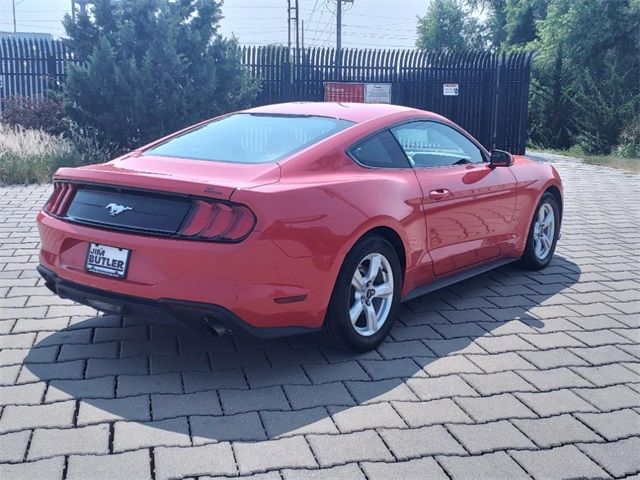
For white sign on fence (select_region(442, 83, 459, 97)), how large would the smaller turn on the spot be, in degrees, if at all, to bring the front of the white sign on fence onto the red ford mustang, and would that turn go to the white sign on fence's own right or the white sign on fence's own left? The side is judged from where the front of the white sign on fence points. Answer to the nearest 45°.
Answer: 0° — it already faces it

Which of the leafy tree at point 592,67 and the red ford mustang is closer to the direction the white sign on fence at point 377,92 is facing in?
the red ford mustang

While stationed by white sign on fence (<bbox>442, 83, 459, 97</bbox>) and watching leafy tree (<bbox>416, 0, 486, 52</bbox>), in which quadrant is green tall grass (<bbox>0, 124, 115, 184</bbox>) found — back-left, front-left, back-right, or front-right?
back-left

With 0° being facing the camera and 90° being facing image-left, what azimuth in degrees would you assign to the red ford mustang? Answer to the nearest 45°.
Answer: approximately 225°

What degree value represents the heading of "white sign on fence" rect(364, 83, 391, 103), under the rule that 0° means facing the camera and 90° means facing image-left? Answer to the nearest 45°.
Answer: approximately 0°

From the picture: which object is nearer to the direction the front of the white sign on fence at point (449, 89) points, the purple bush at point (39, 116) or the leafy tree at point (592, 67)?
the purple bush

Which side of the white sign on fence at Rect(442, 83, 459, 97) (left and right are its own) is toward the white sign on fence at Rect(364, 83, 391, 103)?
right

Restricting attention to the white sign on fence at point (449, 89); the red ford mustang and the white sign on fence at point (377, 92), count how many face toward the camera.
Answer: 2

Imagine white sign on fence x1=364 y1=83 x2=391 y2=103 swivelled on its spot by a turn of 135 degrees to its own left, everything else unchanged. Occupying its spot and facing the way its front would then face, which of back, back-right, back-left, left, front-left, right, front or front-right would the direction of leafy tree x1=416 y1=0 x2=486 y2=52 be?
front-left

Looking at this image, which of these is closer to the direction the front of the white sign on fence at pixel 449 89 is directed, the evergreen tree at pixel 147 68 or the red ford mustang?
the red ford mustang

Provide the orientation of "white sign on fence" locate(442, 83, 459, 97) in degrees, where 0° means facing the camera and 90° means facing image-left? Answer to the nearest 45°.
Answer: approximately 0°
